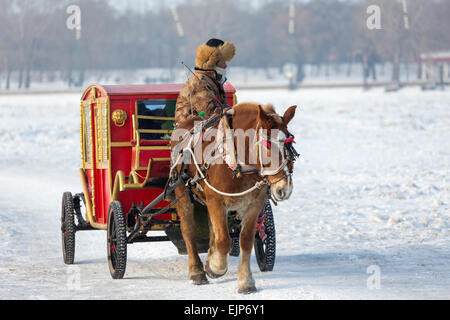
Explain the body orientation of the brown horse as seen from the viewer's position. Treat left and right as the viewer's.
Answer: facing the viewer and to the right of the viewer

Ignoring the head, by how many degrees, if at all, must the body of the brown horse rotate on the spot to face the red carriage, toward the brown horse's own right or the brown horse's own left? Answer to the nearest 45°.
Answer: approximately 180°
